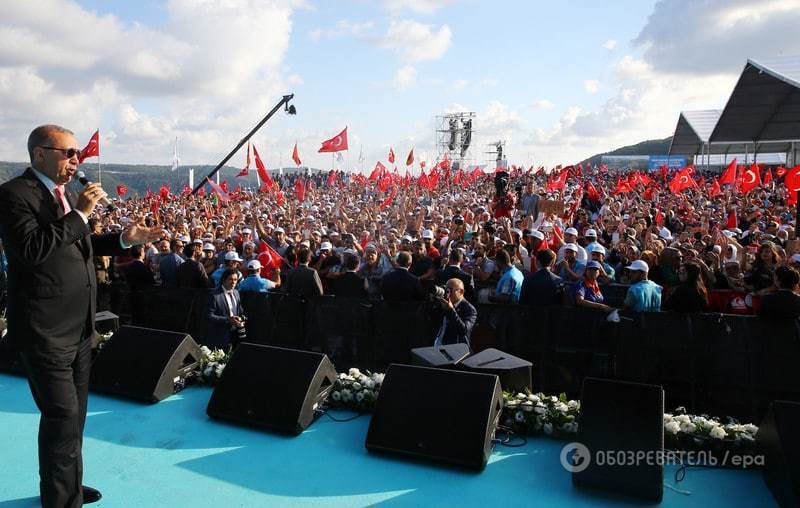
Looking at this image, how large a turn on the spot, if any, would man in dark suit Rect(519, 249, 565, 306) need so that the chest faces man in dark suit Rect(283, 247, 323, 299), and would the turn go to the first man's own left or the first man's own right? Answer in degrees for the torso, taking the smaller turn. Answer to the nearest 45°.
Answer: approximately 90° to the first man's own left

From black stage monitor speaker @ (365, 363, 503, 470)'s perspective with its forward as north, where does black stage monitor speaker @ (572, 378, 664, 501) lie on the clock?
black stage monitor speaker @ (572, 378, 664, 501) is roughly at 8 o'clock from black stage monitor speaker @ (365, 363, 503, 470).

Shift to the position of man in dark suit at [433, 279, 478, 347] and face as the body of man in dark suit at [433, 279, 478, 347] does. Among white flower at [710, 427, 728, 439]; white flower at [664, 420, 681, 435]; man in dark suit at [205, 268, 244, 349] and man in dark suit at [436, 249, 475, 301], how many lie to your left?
2

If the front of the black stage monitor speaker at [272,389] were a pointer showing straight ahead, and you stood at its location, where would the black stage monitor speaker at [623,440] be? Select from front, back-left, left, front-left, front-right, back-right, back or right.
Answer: left

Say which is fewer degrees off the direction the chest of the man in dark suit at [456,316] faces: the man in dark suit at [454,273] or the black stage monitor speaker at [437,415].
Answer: the black stage monitor speaker

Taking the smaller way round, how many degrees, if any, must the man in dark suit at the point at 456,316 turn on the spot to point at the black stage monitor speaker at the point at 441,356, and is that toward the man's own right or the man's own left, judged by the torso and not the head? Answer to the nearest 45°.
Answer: approximately 45° to the man's own left

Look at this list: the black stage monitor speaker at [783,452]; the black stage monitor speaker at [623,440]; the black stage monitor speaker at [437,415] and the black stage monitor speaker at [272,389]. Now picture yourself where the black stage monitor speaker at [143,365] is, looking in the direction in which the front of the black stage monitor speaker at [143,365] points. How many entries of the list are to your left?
4

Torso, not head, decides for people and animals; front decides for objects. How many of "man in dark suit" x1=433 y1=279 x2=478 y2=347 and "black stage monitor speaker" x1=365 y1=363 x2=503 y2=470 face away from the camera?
0

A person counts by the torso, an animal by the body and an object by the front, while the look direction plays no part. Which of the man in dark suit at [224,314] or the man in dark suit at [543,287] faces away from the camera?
the man in dark suit at [543,287]

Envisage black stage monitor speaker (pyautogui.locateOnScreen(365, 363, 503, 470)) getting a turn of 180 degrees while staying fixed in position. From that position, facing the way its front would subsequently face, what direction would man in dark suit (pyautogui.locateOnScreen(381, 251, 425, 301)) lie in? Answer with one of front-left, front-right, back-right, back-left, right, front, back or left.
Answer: front-left

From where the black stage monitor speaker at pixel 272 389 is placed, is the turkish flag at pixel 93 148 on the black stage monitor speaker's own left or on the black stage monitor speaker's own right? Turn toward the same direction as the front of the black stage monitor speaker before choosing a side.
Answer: on the black stage monitor speaker's own right

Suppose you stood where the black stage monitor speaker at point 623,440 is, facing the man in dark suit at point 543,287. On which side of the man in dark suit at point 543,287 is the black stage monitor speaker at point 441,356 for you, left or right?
left

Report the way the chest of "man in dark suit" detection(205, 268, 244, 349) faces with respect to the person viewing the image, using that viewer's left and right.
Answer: facing the viewer and to the right of the viewer
